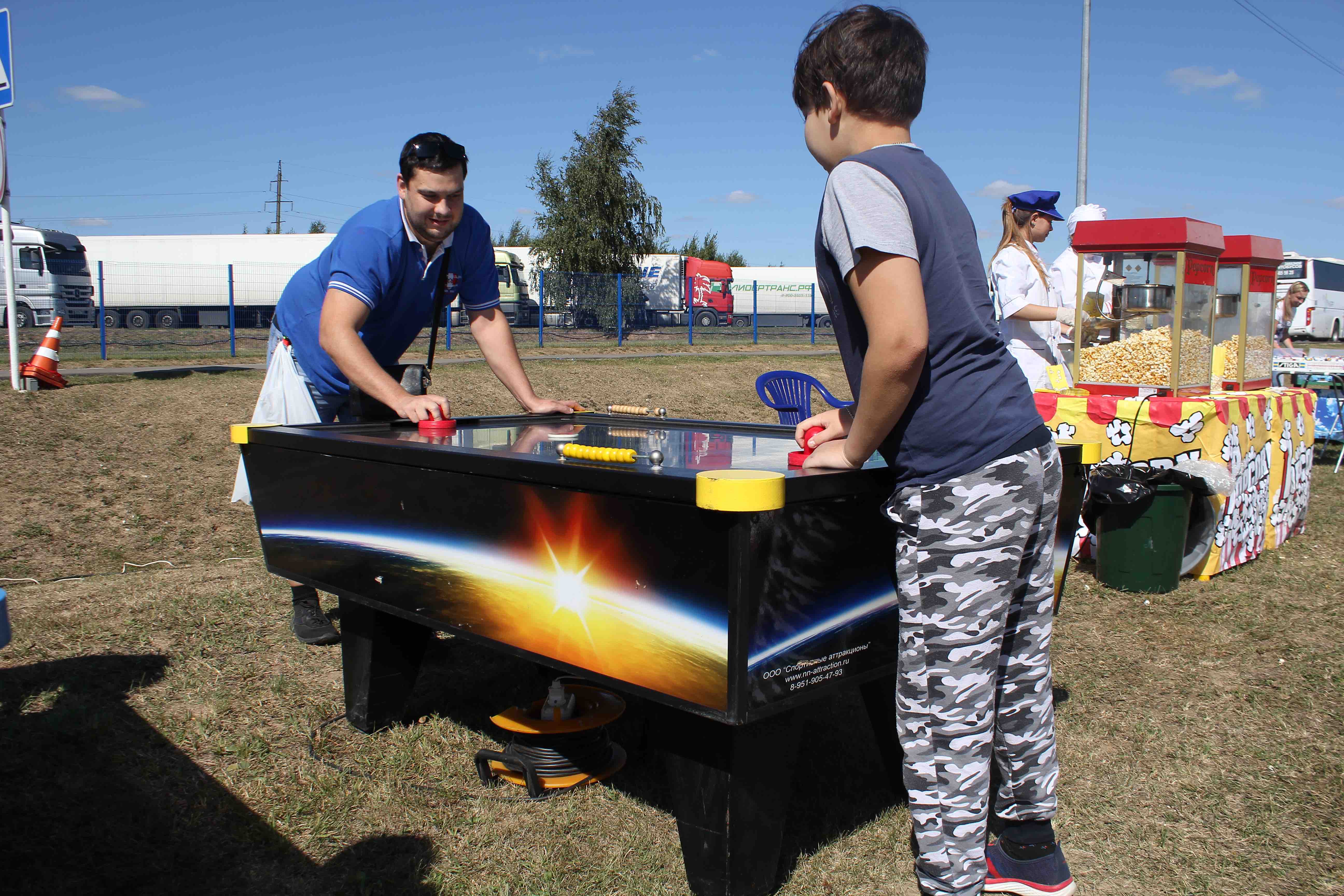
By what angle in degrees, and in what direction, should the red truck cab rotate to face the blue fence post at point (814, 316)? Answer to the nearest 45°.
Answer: approximately 45° to its right

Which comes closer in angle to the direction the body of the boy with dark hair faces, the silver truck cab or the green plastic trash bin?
the silver truck cab

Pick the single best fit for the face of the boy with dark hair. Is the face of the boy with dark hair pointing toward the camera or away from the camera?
away from the camera

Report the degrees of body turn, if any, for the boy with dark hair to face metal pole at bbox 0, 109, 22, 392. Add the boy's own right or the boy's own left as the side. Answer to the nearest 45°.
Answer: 0° — they already face it

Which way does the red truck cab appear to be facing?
to the viewer's right

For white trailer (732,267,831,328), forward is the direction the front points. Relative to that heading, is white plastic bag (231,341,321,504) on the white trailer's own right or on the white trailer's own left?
on the white trailer's own right

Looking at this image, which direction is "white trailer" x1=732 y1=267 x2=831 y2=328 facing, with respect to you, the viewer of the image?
facing to the right of the viewer

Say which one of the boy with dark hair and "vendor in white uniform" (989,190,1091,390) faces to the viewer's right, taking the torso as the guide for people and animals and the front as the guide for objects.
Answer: the vendor in white uniform

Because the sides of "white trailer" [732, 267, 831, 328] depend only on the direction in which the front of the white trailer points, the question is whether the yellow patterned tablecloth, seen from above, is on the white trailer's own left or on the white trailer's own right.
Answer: on the white trailer's own right

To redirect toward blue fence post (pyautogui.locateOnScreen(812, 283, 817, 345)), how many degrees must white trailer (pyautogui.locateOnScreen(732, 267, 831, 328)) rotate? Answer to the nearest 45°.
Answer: approximately 90° to its left
